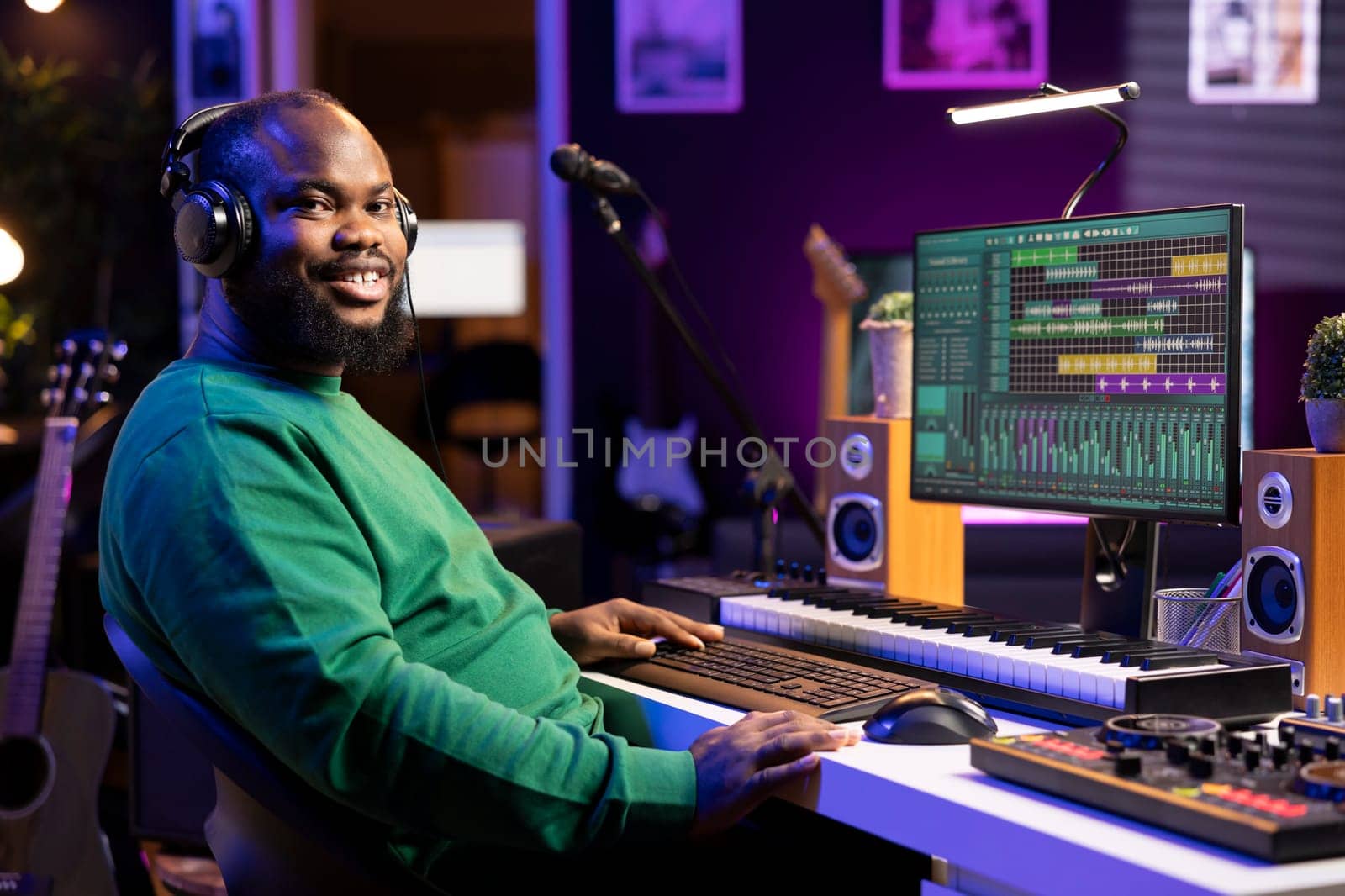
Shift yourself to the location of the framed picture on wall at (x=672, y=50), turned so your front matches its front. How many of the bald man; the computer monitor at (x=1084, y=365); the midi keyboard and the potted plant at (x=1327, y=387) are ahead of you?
4

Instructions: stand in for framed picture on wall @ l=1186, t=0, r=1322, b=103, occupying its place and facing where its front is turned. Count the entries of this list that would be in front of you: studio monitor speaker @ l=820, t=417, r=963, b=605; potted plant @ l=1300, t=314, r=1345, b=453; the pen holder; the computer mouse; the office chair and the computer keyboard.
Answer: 6

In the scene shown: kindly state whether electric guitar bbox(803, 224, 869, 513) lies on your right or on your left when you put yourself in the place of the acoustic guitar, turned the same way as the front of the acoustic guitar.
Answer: on your left

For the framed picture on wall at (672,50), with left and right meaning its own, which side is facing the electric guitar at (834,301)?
front

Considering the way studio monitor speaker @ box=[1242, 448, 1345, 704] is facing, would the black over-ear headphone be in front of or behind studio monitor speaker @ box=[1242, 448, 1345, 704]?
in front

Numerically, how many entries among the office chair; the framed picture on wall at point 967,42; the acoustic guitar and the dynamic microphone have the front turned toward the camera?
2

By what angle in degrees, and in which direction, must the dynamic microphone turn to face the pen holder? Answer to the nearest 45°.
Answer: approximately 135° to its left

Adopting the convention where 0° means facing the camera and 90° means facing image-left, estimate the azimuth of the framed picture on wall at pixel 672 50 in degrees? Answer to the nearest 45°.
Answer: approximately 0°

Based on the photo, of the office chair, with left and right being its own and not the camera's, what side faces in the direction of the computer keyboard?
front

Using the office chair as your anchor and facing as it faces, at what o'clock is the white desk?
The white desk is roughly at 1 o'clock from the office chair.

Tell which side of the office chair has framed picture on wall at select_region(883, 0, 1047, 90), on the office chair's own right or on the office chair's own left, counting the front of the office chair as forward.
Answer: on the office chair's own left

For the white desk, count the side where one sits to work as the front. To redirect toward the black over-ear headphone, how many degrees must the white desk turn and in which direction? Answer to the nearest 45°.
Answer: approximately 45° to its right

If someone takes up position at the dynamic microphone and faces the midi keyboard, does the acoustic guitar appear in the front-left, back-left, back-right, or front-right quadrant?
front-right

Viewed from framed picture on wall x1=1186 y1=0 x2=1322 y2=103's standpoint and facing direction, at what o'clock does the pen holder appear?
The pen holder is roughly at 12 o'clock from the framed picture on wall.
